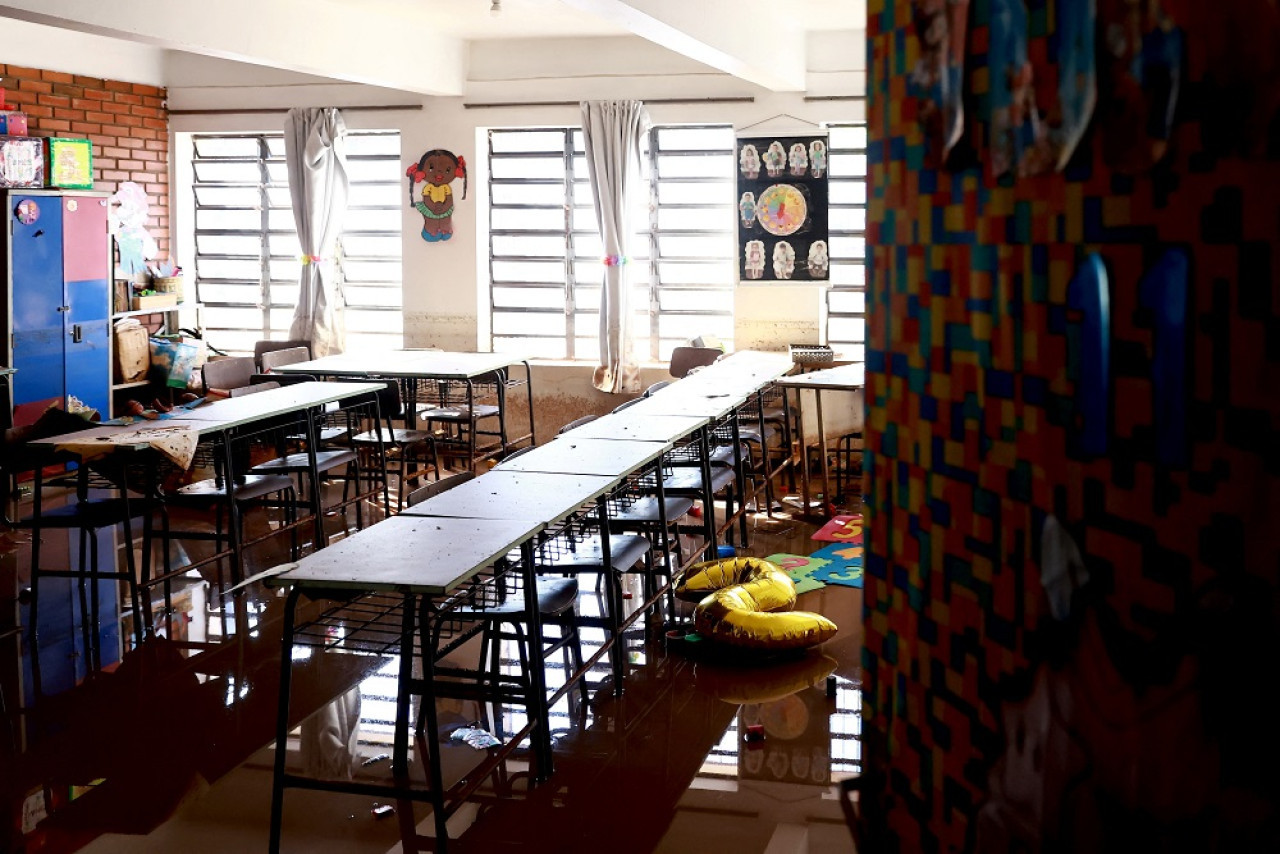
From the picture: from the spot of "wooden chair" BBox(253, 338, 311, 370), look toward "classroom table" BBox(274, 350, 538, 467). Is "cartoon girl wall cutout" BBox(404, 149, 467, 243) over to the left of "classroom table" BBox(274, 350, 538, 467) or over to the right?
left

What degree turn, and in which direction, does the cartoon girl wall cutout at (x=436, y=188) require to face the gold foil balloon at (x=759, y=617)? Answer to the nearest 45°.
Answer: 0° — it already faces it

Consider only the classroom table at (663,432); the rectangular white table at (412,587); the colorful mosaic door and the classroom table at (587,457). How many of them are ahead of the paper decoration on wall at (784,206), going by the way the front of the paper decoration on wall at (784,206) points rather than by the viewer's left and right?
4

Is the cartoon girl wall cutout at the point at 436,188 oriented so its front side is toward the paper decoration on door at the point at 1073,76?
yes

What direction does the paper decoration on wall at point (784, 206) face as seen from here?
toward the camera

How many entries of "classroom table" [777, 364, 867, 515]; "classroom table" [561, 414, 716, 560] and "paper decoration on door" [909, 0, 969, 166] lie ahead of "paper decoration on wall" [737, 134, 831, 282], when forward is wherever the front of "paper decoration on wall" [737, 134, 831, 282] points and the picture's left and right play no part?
3

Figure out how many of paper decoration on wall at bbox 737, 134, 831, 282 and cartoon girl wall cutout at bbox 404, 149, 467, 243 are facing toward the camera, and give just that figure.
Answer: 2

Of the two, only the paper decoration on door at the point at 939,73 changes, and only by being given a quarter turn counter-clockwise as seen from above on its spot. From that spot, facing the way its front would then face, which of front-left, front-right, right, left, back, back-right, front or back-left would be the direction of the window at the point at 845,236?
back-left

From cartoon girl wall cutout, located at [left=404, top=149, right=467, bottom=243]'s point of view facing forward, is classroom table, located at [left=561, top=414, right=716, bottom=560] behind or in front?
in front

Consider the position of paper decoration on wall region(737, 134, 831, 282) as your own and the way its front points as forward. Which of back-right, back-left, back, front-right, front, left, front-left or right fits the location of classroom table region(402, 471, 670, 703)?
front
